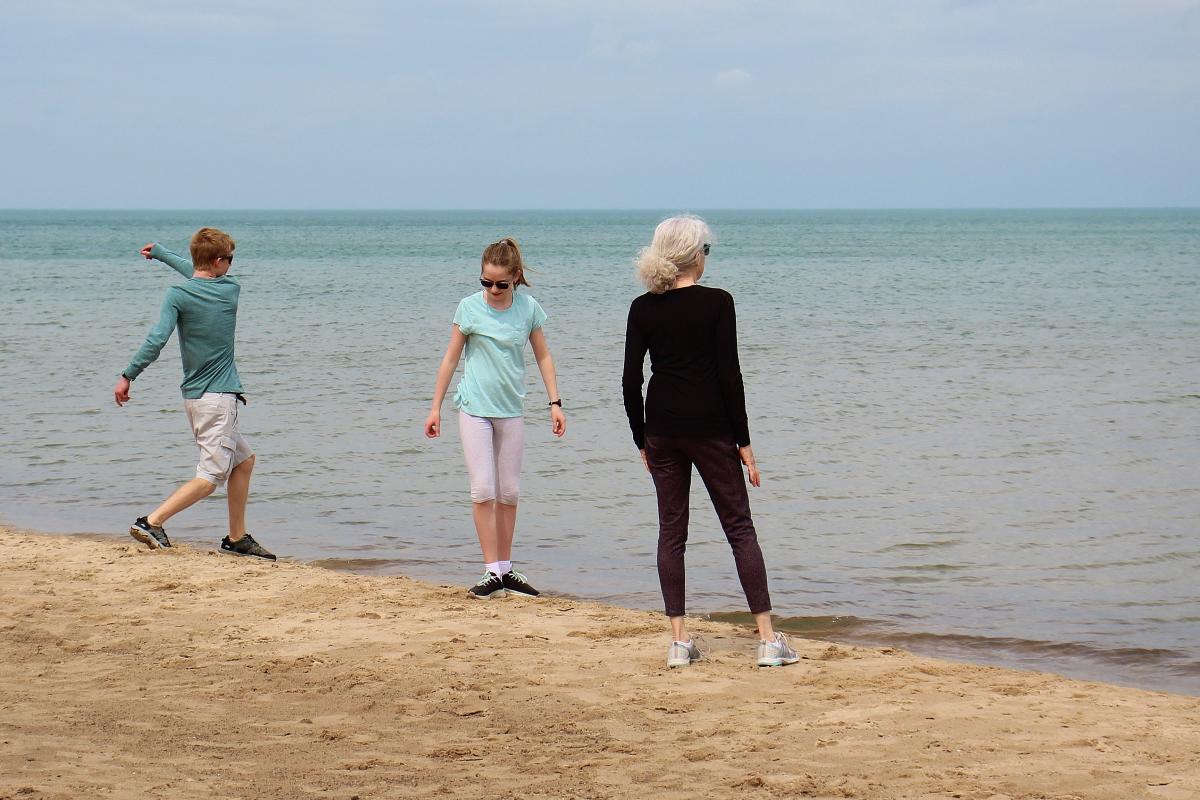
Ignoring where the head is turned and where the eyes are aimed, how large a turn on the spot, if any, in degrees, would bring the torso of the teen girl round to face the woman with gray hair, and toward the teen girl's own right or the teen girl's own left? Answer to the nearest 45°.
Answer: approximately 45° to the teen girl's own left

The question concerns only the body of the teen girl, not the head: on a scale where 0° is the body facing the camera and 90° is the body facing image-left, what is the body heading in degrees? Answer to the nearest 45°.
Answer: approximately 0°
